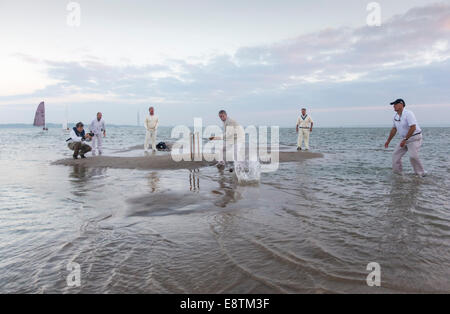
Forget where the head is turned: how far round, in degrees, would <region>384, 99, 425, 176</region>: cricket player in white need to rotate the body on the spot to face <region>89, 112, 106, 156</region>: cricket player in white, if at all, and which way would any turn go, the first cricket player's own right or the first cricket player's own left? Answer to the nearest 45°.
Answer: approximately 45° to the first cricket player's own right

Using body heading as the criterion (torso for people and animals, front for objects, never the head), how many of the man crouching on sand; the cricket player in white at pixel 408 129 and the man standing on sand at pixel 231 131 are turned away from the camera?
0

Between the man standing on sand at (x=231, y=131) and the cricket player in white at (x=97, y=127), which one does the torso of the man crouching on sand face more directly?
the man standing on sand

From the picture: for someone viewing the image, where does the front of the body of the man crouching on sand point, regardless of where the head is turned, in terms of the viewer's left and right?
facing the viewer and to the right of the viewer

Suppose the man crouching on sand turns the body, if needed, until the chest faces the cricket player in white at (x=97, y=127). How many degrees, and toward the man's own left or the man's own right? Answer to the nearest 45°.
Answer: approximately 90° to the man's own left

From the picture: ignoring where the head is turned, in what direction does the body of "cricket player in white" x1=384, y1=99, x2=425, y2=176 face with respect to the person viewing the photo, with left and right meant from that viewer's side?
facing the viewer and to the left of the viewer

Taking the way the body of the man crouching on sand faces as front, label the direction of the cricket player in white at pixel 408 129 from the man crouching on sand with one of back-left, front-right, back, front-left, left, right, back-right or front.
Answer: front

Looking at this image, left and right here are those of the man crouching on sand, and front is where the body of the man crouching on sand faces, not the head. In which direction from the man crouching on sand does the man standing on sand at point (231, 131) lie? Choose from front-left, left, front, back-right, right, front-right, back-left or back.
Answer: front

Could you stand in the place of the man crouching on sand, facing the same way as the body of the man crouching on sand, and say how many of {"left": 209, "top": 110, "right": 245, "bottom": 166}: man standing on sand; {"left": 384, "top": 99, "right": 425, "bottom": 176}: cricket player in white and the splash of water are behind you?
0
